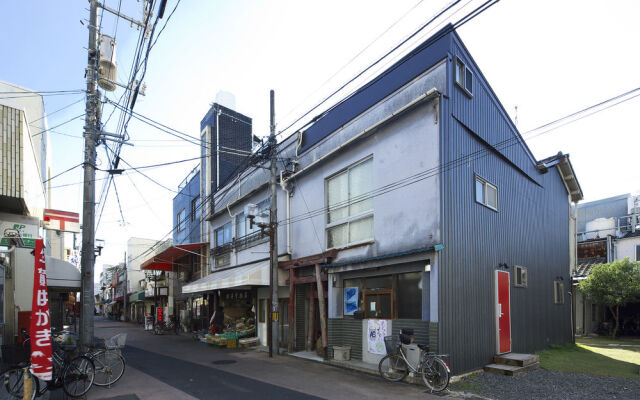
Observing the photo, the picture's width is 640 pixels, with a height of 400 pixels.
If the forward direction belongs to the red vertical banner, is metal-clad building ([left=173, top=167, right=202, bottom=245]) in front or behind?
behind
